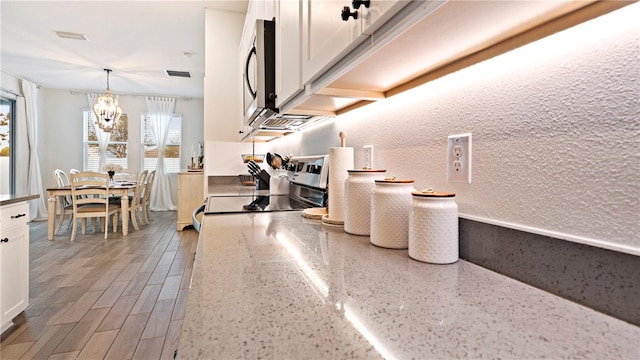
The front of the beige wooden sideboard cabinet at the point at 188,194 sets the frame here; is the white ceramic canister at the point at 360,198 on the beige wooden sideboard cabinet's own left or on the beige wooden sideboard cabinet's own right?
on the beige wooden sideboard cabinet's own left

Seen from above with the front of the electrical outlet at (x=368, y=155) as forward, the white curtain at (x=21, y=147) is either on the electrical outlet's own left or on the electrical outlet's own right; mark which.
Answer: on the electrical outlet's own right

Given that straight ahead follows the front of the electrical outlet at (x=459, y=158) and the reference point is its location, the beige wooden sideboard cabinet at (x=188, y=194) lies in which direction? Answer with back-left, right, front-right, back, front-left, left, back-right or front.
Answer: right

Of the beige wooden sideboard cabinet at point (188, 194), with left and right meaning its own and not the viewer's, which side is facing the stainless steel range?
left

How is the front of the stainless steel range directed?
to the viewer's left

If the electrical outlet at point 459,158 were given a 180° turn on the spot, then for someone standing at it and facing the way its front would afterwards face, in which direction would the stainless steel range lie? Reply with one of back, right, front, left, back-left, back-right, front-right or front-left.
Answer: left

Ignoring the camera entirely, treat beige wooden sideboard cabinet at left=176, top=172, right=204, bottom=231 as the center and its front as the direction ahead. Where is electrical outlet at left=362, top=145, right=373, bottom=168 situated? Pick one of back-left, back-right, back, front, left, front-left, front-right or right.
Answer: left

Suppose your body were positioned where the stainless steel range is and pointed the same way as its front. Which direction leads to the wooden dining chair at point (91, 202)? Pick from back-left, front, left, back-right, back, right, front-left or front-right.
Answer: front-right

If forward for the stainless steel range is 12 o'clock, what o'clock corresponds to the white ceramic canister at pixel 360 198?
The white ceramic canister is roughly at 9 o'clock from the stainless steel range.
